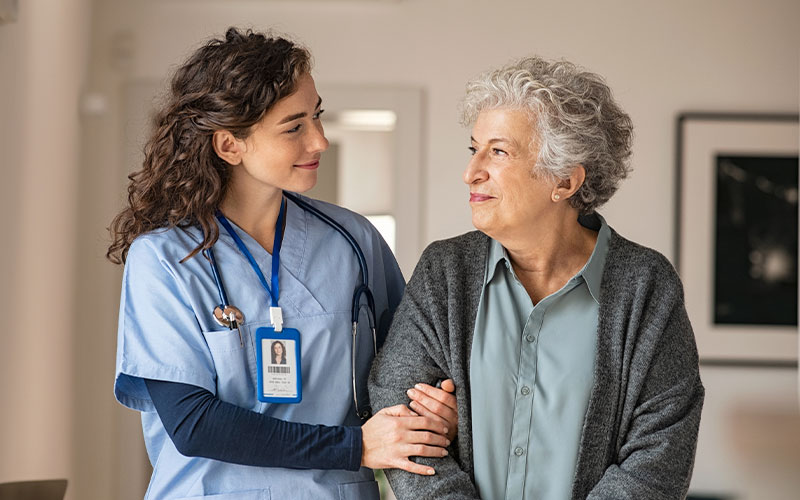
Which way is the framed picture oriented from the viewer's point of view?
toward the camera

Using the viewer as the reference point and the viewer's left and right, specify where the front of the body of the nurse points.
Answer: facing the viewer and to the right of the viewer

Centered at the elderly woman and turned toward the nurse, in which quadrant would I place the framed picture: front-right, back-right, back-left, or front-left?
back-right

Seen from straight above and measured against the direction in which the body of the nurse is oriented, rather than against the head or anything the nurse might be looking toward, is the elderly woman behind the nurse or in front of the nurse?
in front

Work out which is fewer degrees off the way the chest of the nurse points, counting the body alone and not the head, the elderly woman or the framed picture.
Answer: the elderly woman

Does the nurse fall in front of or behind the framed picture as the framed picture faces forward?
in front

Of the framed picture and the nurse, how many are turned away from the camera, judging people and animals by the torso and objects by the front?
0

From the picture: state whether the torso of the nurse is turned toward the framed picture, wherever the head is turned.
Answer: no
